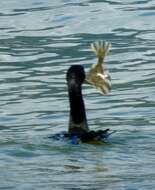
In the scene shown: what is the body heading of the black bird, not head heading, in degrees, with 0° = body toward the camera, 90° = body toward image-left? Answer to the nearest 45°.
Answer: approximately 90°
